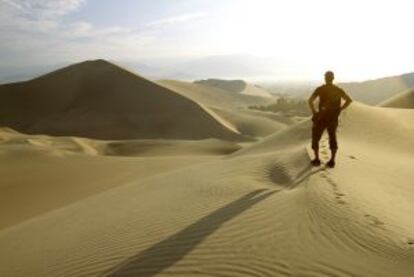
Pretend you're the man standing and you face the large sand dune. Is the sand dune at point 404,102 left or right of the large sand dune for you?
right

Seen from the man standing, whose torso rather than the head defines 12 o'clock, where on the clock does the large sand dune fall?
The large sand dune is roughly at 11 o'clock from the man standing.

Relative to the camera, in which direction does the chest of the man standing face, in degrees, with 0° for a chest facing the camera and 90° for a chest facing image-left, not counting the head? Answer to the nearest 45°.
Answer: approximately 180°

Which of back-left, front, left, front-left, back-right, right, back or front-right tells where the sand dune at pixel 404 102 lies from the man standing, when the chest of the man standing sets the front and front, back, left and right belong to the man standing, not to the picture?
front
